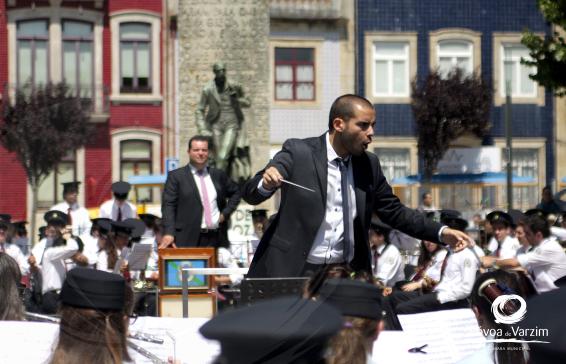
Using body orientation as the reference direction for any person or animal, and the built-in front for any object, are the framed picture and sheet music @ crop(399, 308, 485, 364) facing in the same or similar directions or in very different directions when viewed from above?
same or similar directions

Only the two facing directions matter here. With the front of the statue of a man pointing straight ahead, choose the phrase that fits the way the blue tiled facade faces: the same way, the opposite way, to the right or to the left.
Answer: the same way

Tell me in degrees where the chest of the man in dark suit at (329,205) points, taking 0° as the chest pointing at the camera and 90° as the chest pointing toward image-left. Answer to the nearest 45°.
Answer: approximately 315°

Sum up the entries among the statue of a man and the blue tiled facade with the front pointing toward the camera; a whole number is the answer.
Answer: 2

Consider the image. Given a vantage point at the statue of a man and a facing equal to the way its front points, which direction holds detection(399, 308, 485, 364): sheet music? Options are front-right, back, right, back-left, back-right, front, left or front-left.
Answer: front

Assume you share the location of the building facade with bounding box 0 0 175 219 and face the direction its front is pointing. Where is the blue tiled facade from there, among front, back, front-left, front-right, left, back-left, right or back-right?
left

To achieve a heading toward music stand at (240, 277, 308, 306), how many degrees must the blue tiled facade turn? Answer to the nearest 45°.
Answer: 0° — it already faces it

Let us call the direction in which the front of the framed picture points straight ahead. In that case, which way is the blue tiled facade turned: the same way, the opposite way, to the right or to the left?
the same way

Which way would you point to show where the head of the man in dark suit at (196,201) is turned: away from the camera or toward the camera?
toward the camera

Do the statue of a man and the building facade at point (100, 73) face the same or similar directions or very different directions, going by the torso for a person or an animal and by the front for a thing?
same or similar directions

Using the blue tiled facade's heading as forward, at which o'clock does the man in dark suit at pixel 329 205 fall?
The man in dark suit is roughly at 12 o'clock from the blue tiled facade.

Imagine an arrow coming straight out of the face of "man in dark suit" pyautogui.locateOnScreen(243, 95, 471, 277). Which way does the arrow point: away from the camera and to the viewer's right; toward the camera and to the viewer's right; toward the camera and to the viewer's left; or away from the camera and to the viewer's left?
toward the camera and to the viewer's right

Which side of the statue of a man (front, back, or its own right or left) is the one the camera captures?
front

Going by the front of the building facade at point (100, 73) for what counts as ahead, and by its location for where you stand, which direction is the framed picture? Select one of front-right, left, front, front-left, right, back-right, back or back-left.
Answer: front

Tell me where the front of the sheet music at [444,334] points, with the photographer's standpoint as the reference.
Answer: facing the viewer
